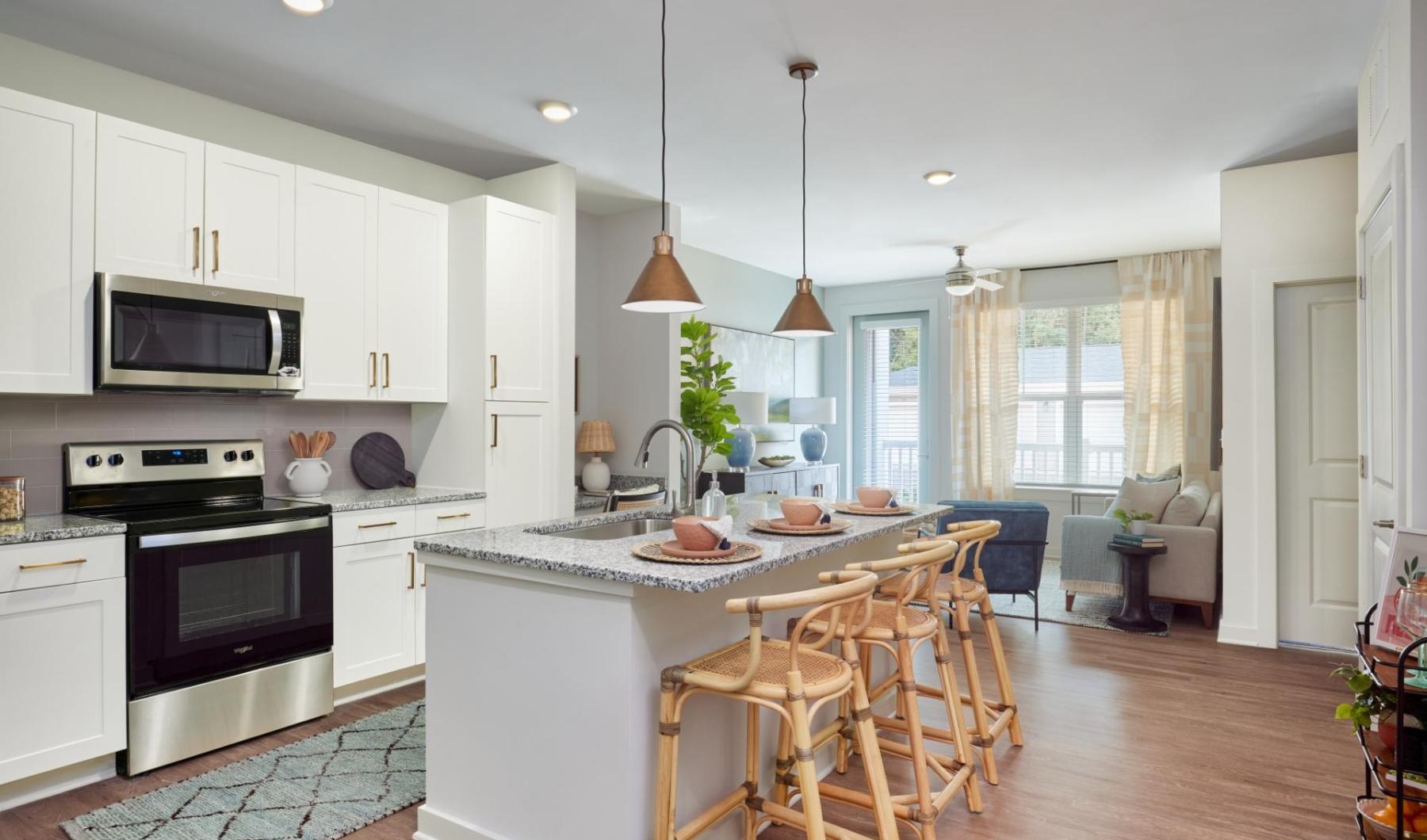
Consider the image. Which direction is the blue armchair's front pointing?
away from the camera

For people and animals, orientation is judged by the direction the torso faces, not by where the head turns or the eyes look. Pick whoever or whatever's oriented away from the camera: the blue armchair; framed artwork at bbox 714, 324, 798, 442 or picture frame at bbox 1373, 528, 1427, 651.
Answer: the blue armchair

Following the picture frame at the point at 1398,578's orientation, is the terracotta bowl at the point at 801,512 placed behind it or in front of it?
in front

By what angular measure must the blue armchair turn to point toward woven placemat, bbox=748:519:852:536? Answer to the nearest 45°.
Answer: approximately 180°

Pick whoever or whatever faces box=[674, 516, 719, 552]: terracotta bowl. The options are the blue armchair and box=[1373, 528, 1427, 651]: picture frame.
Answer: the picture frame

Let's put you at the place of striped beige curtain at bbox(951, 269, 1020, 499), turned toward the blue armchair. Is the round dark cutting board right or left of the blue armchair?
right

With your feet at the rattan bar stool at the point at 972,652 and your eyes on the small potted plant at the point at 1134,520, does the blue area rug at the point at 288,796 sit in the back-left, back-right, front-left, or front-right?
back-left

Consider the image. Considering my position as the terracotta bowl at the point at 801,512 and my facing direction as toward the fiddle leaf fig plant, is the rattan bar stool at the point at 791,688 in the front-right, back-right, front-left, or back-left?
back-left

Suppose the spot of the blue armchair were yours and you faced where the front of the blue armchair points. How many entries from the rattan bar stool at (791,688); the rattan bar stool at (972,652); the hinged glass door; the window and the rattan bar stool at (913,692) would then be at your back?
3

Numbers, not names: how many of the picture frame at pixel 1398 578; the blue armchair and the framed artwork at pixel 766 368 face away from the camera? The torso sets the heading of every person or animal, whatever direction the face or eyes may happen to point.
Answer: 1
